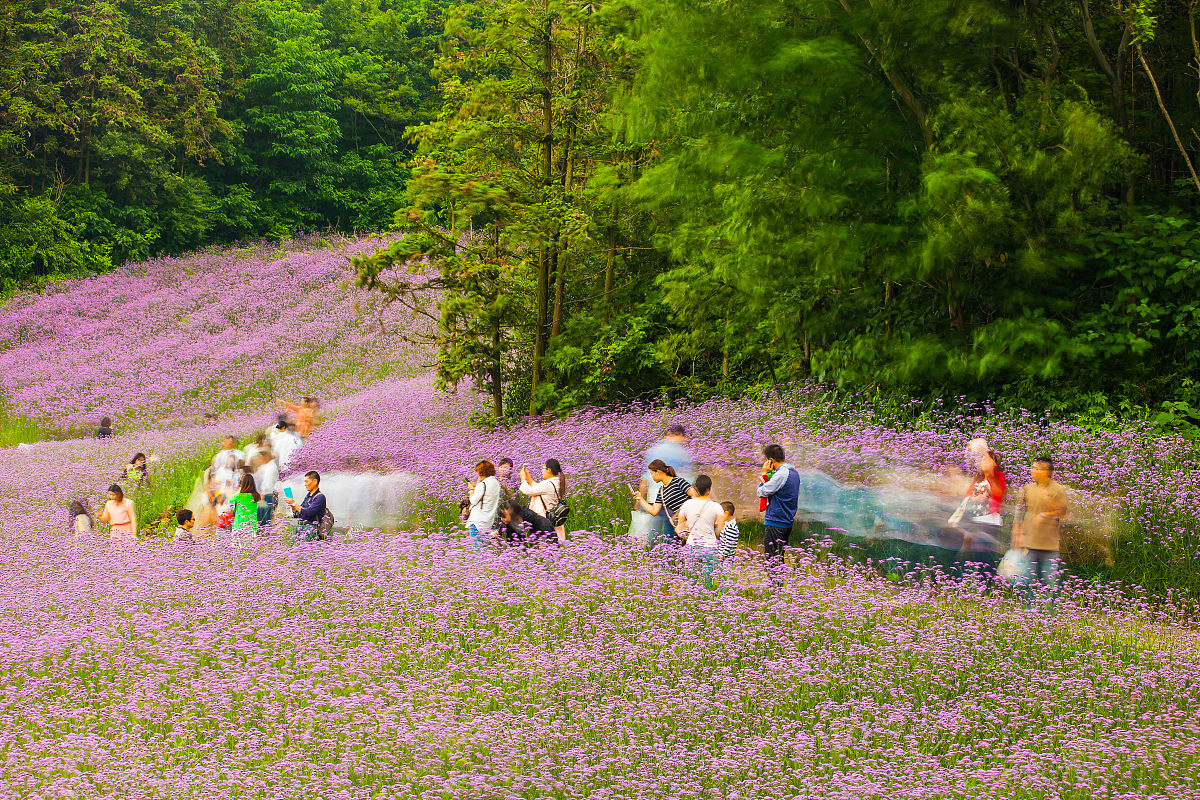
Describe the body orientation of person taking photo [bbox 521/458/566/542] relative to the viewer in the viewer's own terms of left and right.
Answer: facing to the left of the viewer

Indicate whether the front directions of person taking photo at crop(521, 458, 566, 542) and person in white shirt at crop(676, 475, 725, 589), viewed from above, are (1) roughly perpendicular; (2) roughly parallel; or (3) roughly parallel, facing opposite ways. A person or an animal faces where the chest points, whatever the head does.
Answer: roughly perpendicular

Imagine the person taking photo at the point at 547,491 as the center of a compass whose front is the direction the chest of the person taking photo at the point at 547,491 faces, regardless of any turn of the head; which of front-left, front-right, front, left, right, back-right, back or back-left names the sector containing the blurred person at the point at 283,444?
front-right

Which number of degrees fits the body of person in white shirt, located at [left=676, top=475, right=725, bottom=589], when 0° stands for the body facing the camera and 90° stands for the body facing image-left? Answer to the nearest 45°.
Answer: approximately 180°

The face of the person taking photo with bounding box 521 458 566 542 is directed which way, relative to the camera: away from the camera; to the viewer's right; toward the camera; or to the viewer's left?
to the viewer's left

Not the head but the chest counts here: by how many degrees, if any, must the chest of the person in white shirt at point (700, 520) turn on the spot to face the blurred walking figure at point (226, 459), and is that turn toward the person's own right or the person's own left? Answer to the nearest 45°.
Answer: approximately 45° to the person's own left
